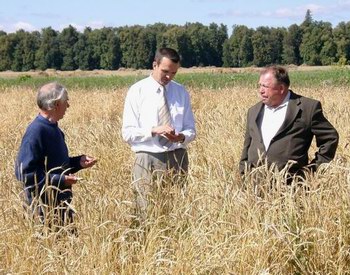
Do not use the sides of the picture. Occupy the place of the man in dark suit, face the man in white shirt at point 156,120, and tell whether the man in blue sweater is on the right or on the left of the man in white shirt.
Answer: left

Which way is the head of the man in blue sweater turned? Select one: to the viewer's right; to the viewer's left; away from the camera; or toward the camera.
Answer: to the viewer's right

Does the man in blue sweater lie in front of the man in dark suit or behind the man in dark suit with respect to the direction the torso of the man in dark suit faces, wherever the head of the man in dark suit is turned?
in front

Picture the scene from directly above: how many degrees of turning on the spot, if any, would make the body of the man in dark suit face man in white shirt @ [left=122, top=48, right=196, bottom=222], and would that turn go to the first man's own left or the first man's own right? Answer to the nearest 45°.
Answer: approximately 45° to the first man's own right

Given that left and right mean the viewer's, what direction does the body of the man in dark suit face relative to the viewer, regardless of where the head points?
facing the viewer and to the left of the viewer

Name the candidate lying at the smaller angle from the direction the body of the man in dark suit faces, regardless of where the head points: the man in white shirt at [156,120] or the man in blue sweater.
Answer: the man in blue sweater
